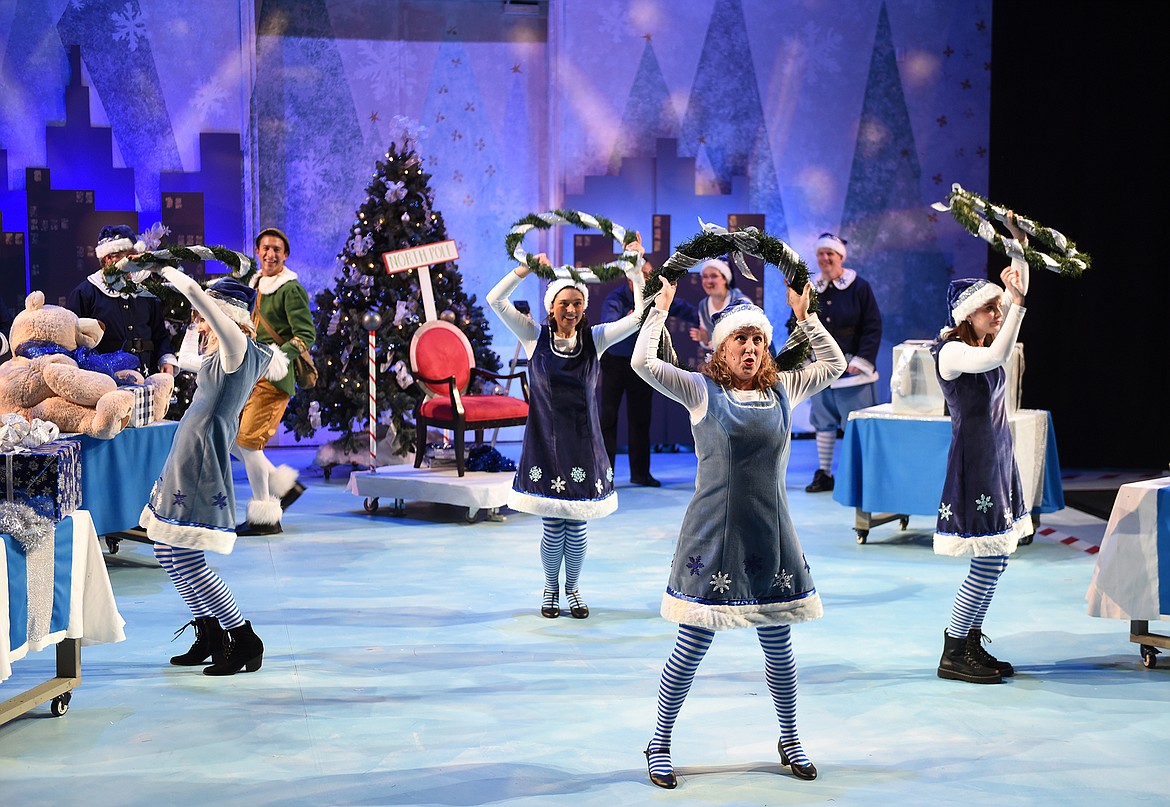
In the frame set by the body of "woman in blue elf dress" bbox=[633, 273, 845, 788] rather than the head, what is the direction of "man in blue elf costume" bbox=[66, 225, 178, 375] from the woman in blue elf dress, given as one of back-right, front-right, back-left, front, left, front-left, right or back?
back-right

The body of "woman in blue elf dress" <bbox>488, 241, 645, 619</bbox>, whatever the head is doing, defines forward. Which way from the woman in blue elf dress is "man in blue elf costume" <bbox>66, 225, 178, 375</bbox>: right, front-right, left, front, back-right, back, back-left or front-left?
back-right

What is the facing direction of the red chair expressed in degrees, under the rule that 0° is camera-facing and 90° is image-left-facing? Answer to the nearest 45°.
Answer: approximately 315°
